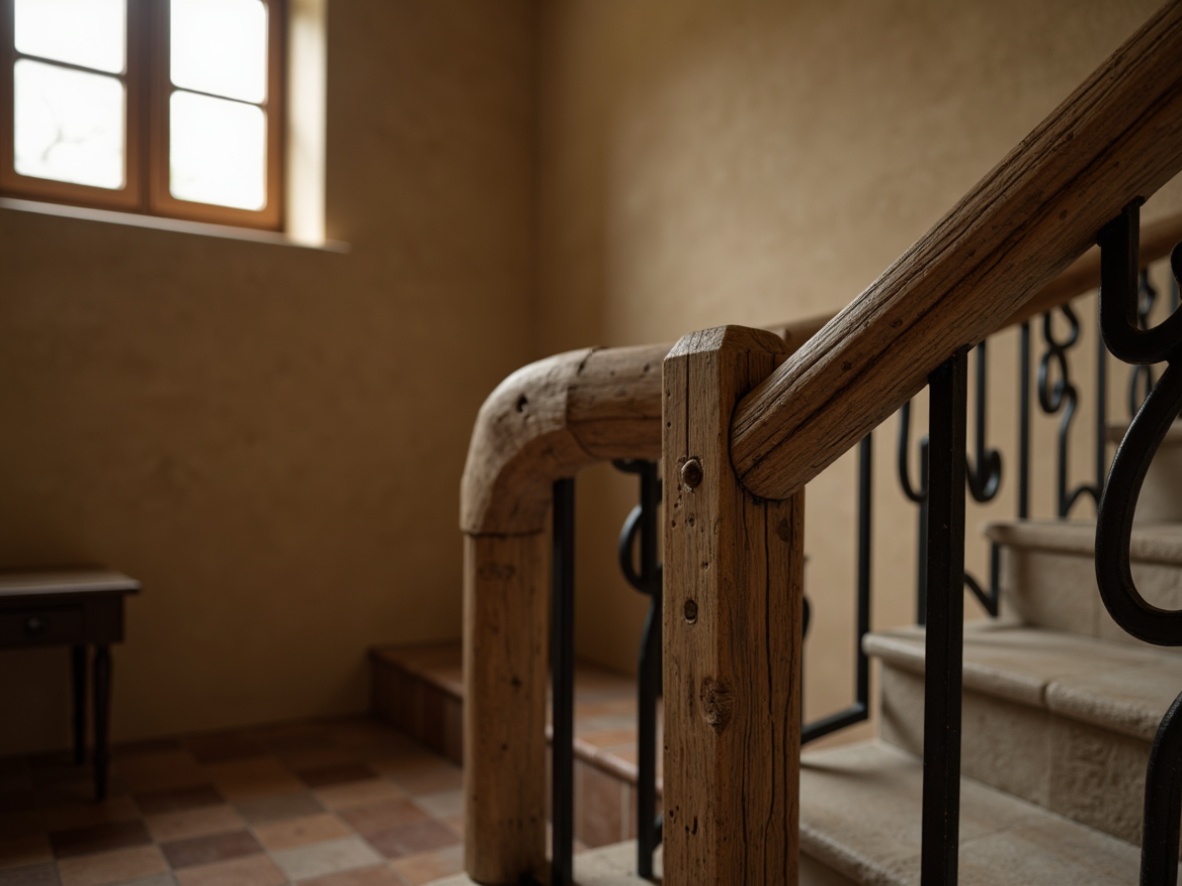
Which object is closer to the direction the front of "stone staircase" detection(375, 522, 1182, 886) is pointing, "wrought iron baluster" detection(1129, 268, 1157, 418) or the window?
the window

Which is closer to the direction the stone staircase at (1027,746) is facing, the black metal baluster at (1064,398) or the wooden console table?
the wooden console table

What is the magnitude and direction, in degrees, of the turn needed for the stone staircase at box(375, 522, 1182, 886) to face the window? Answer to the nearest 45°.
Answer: approximately 90° to its right

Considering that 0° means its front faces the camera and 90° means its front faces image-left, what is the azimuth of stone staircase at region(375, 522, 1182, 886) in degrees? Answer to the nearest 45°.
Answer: approximately 45°
